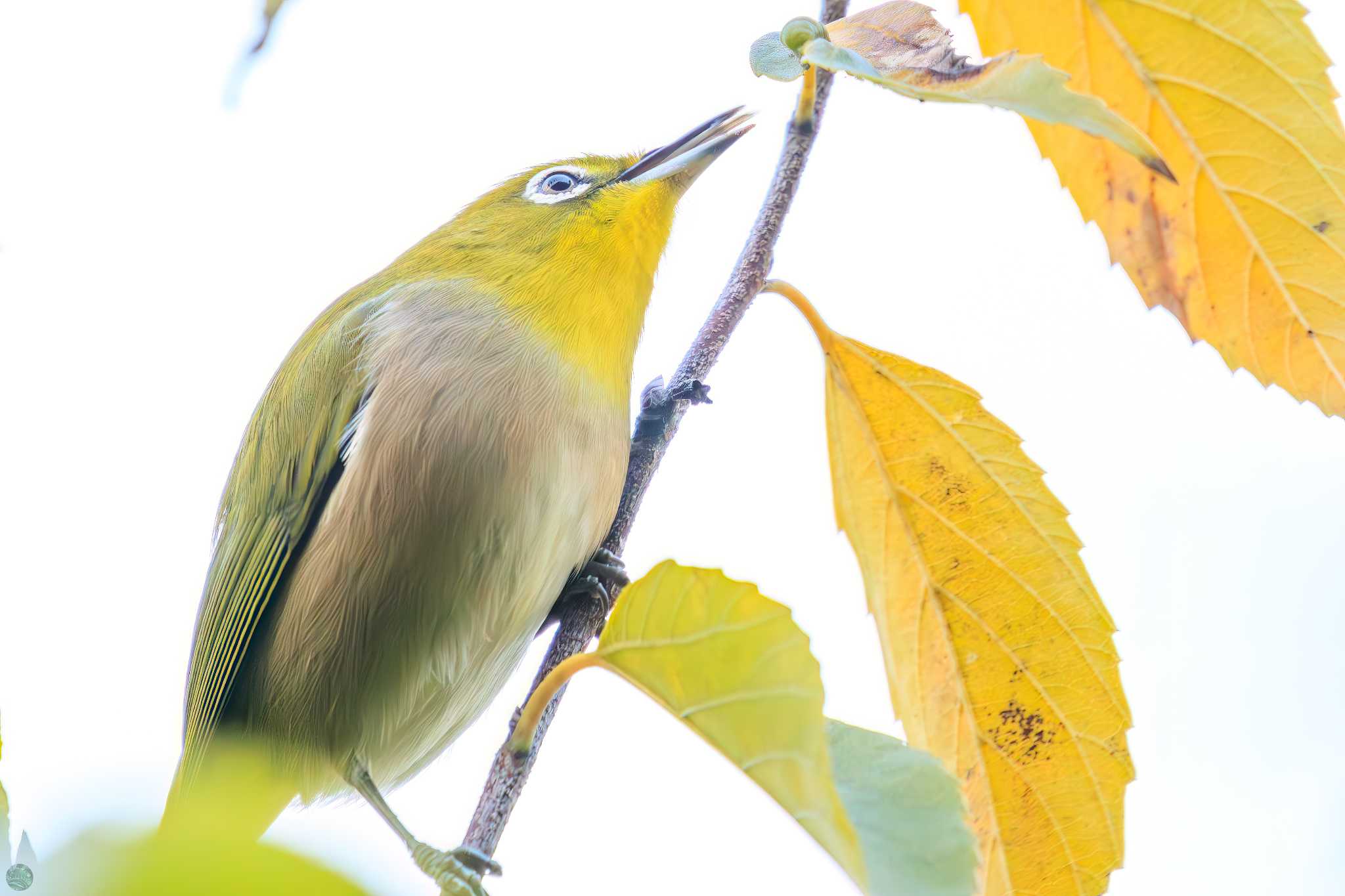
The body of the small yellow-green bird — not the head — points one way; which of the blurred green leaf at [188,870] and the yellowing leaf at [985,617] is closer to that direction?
the yellowing leaf

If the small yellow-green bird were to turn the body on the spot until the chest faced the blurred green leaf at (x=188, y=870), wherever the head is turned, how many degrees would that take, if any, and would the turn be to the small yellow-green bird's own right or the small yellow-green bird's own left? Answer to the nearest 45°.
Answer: approximately 90° to the small yellow-green bird's own right

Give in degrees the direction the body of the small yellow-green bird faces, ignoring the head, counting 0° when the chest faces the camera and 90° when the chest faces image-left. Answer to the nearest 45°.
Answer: approximately 270°
